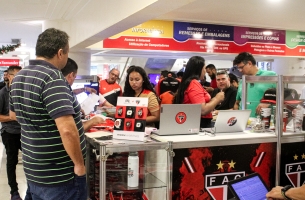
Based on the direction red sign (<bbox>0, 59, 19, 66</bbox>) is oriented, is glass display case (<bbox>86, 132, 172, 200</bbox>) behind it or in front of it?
in front

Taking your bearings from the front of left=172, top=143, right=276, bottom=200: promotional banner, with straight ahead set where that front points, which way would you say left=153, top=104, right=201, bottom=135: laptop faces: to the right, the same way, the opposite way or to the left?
the opposite way

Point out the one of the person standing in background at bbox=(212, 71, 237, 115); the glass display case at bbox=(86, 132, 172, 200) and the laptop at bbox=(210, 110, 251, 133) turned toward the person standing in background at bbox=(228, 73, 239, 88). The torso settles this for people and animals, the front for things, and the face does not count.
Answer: the laptop

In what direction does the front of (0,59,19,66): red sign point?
toward the camera

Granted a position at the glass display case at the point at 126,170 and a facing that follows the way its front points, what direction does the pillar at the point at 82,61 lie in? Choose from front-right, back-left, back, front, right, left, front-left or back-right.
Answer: back

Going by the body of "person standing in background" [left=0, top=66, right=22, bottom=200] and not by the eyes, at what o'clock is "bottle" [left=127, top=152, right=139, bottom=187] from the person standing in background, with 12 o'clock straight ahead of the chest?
The bottle is roughly at 1 o'clock from the person standing in background.

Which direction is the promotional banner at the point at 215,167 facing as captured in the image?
toward the camera

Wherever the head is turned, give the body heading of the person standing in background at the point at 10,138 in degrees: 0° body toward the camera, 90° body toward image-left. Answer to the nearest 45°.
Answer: approximately 315°

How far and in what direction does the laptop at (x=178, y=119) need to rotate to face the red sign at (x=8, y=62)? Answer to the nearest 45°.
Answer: approximately 45° to its left

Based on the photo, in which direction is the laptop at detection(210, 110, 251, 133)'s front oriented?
away from the camera

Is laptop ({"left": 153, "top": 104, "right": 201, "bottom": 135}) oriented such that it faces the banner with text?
yes

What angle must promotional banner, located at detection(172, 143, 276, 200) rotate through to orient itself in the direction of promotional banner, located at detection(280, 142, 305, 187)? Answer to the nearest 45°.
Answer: approximately 135° to its left
